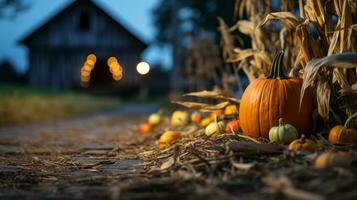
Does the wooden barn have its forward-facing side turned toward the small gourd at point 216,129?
yes

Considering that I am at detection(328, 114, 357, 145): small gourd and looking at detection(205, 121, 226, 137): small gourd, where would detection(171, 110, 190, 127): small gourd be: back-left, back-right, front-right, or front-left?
front-right

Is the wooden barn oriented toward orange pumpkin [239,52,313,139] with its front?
yes

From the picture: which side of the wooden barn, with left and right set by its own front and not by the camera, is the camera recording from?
front

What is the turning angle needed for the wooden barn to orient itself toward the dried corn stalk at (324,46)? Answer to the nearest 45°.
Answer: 0° — it already faces it

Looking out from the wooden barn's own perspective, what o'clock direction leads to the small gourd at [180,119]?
The small gourd is roughly at 12 o'clock from the wooden barn.

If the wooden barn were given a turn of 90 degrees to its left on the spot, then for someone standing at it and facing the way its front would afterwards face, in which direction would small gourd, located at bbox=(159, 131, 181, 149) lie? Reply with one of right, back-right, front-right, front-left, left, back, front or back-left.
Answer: right

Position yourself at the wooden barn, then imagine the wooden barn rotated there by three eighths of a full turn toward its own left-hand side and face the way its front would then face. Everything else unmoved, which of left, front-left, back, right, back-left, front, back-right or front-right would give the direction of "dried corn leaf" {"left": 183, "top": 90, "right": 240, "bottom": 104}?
back-right

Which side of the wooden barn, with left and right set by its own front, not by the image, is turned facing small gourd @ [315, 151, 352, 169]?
front

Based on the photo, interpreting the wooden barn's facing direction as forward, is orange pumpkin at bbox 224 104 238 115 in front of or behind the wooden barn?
in front

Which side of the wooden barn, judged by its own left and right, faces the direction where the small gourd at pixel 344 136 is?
front

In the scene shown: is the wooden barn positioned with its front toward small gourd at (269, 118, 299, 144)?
yes

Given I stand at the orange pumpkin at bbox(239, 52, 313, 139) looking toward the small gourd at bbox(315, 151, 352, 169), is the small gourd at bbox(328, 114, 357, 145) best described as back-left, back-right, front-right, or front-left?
front-left

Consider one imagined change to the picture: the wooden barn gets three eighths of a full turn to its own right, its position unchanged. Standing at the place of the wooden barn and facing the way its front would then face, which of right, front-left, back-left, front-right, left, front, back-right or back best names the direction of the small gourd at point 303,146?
back-left
